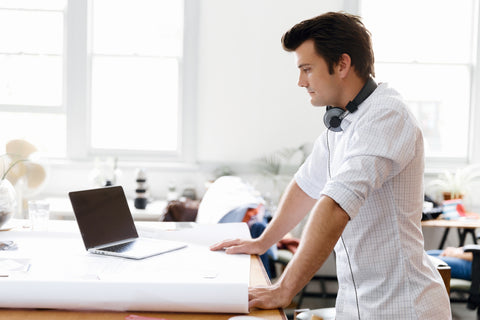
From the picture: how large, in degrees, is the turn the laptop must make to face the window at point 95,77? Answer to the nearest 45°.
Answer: approximately 135° to its left

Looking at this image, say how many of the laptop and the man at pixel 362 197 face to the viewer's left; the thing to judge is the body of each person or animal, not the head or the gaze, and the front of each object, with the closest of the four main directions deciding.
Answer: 1

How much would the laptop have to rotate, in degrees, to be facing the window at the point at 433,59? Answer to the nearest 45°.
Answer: approximately 90° to its left

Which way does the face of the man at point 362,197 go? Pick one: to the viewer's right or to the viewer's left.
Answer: to the viewer's left

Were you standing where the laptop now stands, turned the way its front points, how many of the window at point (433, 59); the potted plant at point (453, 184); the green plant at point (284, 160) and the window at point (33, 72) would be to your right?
0

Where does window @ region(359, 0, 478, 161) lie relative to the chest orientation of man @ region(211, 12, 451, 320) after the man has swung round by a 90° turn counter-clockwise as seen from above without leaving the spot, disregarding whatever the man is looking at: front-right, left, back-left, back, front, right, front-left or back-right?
back

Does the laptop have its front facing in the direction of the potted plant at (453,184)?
no

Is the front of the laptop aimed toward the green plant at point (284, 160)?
no

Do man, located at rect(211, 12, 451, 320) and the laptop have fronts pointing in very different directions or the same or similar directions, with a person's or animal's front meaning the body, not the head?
very different directions

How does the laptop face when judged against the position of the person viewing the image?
facing the viewer and to the right of the viewer

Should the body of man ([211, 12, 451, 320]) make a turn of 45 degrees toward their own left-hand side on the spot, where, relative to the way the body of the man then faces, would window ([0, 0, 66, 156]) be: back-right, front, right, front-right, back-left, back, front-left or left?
right

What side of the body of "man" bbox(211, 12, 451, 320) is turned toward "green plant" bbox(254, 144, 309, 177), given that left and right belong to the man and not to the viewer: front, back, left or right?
right

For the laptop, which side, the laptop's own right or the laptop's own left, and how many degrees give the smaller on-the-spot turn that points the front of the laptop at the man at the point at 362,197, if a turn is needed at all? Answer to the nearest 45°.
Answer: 0° — it already faces them

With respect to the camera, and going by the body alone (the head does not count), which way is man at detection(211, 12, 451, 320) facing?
to the viewer's left
